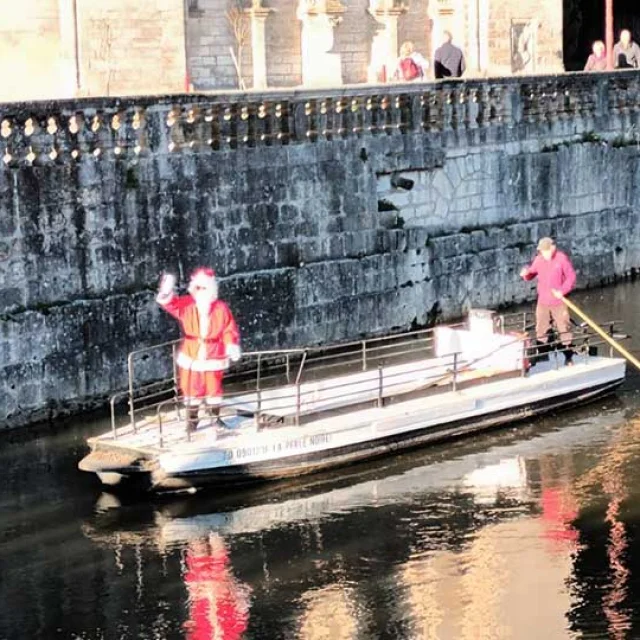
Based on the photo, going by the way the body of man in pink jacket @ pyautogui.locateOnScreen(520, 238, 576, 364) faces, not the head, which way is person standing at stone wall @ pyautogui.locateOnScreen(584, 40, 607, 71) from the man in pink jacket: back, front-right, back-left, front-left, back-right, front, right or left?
back-right

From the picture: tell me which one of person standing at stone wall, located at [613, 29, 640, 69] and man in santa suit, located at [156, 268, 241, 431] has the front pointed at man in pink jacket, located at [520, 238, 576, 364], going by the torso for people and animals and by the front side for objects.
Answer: the person standing at stone wall

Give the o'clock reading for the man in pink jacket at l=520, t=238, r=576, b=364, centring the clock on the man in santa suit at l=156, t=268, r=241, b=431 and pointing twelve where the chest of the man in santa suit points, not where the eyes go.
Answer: The man in pink jacket is roughly at 8 o'clock from the man in santa suit.

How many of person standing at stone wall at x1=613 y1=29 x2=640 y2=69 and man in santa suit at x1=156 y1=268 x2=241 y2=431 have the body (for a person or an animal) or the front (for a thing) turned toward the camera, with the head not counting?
2

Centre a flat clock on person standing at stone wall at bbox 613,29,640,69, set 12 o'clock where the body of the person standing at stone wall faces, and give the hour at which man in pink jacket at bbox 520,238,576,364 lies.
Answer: The man in pink jacket is roughly at 12 o'clock from the person standing at stone wall.

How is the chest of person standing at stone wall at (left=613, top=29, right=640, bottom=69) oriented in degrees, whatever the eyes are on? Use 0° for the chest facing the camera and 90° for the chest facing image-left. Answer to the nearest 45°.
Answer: approximately 0°

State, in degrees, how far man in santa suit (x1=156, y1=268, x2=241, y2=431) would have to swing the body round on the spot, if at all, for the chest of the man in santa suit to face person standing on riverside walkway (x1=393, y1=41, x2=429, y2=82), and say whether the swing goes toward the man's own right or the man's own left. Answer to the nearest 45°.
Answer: approximately 180°

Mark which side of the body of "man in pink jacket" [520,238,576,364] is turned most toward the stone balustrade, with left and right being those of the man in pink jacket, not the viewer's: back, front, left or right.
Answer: right

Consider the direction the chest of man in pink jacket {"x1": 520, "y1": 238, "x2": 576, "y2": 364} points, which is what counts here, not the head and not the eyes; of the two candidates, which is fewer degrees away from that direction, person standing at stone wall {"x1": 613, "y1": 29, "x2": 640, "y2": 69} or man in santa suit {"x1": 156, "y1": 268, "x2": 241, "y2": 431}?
the man in santa suit

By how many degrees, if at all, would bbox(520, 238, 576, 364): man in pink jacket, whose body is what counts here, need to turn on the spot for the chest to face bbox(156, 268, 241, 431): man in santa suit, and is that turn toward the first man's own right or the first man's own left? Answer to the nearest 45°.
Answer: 0° — they already face them

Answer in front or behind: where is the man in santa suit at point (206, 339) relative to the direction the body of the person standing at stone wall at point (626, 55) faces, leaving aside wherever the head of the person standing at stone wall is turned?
in front

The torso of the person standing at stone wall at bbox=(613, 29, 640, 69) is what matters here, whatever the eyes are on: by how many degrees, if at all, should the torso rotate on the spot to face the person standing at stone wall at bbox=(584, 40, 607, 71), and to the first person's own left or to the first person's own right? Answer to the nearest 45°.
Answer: approximately 45° to the first person's own right

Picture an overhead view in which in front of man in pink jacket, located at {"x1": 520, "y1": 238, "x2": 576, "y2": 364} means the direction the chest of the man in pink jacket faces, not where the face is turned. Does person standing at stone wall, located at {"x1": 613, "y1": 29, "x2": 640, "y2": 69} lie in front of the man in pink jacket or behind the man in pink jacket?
behind
